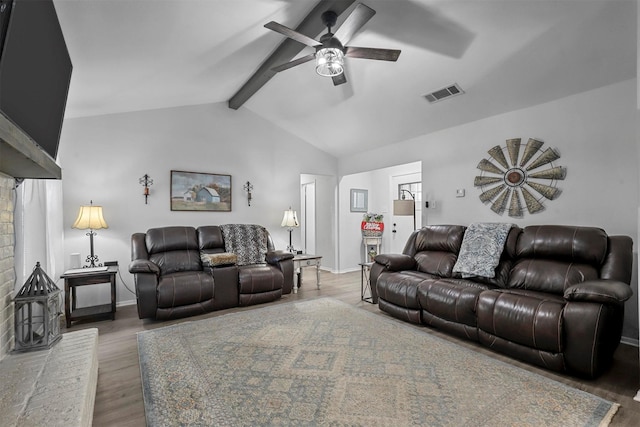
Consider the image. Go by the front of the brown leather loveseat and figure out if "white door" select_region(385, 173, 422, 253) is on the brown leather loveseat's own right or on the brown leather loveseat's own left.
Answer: on the brown leather loveseat's own left

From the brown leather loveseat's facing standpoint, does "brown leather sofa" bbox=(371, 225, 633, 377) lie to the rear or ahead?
ahead

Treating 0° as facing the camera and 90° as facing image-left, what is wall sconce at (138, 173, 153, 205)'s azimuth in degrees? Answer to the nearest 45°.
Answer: approximately 0°

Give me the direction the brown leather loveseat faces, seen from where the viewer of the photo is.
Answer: facing the viewer and to the right of the viewer

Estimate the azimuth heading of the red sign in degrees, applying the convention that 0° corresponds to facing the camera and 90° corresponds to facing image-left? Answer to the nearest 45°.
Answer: approximately 0°

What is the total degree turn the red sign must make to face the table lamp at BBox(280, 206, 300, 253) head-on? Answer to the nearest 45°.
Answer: approximately 45° to its right

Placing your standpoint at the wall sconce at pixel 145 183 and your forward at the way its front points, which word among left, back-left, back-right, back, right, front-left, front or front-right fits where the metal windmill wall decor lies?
front-left

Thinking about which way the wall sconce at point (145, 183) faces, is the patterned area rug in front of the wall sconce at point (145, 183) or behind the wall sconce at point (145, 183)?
in front

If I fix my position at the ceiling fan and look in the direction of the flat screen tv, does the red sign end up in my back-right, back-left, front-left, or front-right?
back-right
